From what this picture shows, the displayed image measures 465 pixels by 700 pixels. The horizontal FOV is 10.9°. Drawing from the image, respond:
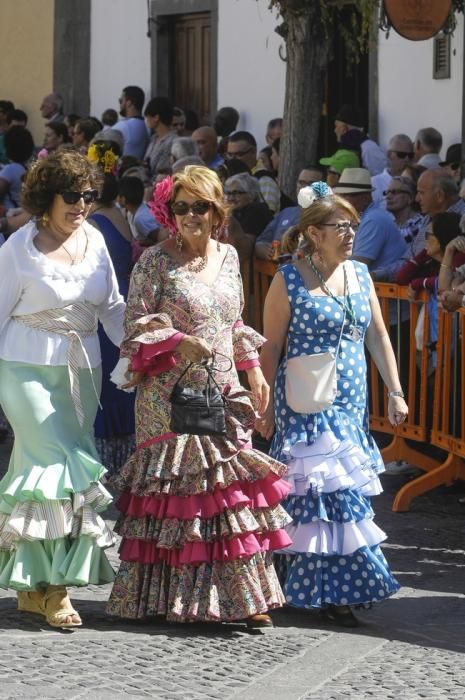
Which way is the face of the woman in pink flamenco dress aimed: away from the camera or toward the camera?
toward the camera

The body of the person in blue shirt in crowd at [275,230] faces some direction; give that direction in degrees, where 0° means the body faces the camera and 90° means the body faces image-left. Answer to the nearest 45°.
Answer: approximately 45°

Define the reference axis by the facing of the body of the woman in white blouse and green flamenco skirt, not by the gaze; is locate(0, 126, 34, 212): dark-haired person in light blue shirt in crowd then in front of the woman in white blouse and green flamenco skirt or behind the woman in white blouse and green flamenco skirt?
behind

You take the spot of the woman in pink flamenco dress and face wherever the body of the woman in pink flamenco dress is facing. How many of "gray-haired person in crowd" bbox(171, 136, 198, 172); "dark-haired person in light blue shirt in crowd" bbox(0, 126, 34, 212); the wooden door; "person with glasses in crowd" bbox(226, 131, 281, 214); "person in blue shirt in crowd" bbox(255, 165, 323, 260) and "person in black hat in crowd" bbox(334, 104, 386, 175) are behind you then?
6

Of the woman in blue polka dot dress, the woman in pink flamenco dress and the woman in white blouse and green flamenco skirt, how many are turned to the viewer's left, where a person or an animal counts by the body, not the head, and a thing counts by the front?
0

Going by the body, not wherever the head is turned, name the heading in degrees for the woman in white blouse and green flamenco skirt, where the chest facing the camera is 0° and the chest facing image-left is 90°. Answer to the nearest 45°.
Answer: approximately 315°

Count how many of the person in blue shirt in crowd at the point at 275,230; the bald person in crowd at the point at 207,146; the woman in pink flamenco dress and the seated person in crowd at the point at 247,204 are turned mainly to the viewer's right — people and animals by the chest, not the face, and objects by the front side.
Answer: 0

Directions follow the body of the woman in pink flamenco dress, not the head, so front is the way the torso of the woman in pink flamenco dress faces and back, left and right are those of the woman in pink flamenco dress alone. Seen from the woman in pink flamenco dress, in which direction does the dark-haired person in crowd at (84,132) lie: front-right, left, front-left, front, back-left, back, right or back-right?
back

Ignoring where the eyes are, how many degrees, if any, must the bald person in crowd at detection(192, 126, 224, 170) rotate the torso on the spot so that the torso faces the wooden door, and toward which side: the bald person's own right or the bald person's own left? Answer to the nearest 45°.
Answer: approximately 135° to the bald person's own right

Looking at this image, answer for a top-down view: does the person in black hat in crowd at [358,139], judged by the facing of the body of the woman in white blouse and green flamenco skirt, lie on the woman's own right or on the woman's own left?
on the woman's own left

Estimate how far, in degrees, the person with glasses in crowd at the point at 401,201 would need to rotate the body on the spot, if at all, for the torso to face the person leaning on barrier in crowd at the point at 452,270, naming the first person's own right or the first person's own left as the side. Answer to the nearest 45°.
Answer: approximately 45° to the first person's own left

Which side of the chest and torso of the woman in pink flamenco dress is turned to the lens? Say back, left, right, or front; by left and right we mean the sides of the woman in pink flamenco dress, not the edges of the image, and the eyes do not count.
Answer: front

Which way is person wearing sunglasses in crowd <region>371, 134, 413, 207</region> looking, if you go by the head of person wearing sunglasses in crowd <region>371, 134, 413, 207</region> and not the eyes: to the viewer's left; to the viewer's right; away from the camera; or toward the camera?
toward the camera

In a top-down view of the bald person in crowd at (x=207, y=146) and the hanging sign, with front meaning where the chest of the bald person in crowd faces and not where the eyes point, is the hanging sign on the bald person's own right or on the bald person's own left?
on the bald person's own left

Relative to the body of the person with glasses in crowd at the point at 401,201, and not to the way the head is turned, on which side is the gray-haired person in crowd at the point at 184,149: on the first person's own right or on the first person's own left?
on the first person's own right
